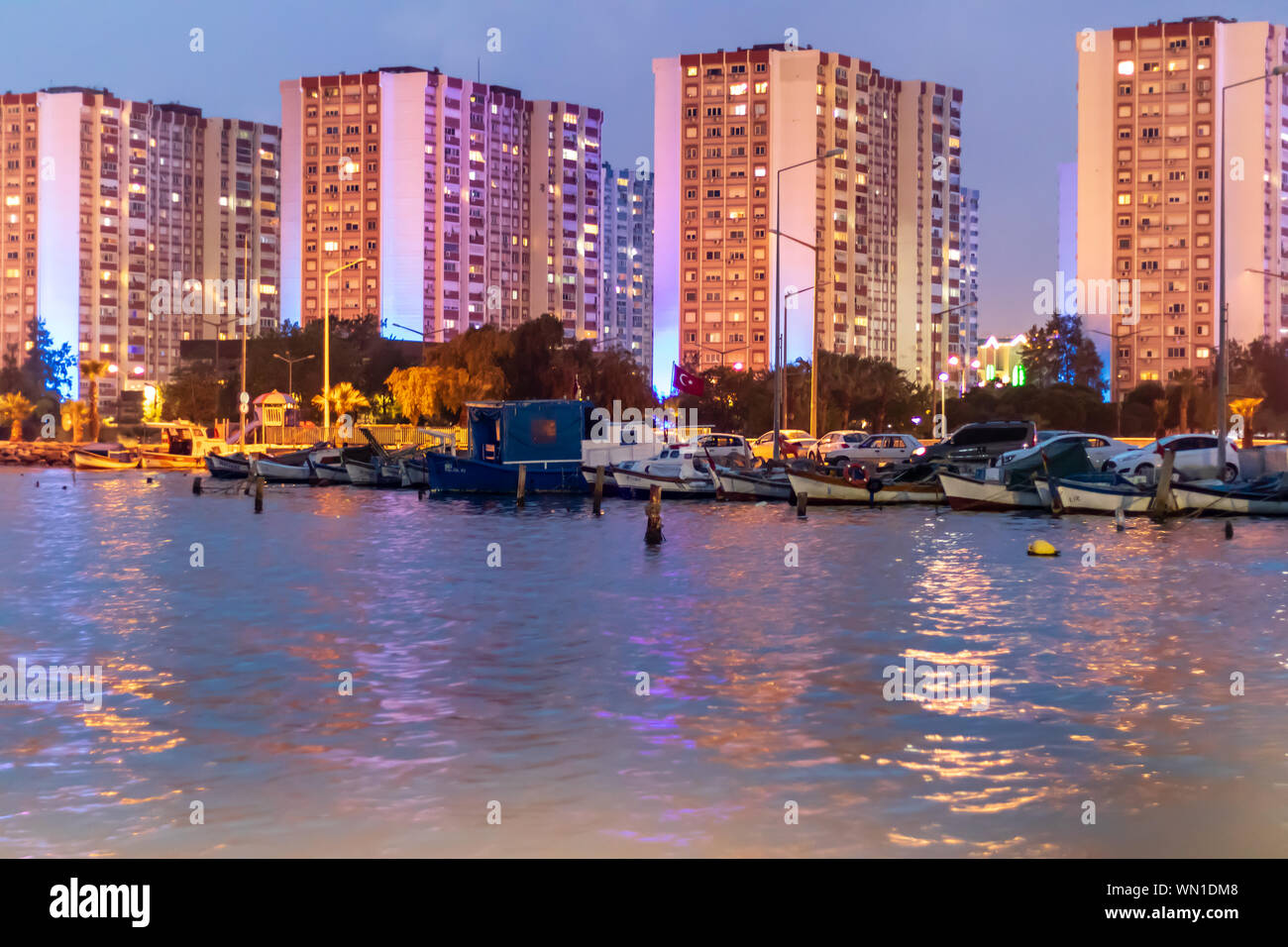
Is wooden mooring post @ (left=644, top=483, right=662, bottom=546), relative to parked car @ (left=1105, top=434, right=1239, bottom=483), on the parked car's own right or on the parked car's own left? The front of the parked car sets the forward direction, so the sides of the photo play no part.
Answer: on the parked car's own left

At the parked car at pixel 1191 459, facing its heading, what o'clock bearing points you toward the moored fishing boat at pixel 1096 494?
The moored fishing boat is roughly at 10 o'clock from the parked car.

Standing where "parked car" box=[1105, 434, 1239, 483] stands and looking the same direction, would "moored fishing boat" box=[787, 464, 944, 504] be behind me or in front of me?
in front

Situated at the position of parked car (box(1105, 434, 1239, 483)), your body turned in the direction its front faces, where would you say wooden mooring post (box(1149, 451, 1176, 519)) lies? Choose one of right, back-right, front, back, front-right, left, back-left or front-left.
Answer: left

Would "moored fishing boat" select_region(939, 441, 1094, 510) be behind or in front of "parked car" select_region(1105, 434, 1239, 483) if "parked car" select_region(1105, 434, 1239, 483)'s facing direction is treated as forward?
in front

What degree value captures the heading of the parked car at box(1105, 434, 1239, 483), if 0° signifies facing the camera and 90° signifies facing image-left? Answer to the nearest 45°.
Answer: approximately 90°

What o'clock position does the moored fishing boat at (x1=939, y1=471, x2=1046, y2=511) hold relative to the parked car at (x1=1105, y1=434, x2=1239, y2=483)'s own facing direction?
The moored fishing boat is roughly at 11 o'clock from the parked car.

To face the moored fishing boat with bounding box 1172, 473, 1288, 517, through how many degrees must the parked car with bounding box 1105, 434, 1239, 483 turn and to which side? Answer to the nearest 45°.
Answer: approximately 90° to its left
